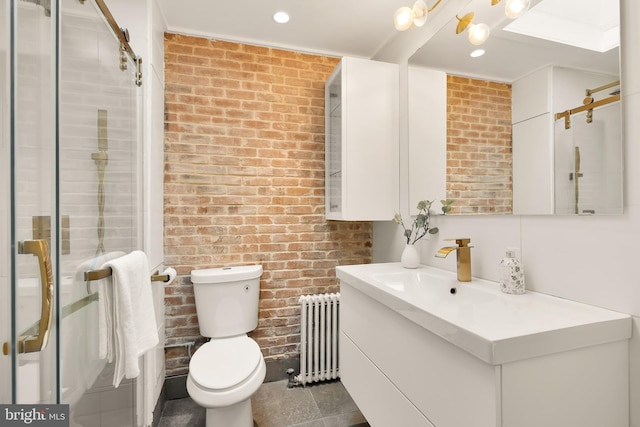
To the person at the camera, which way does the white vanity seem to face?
facing the viewer and to the left of the viewer

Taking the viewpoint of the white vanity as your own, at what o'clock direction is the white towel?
The white towel is roughly at 1 o'clock from the white vanity.

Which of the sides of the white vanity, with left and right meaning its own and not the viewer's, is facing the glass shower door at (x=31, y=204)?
front
